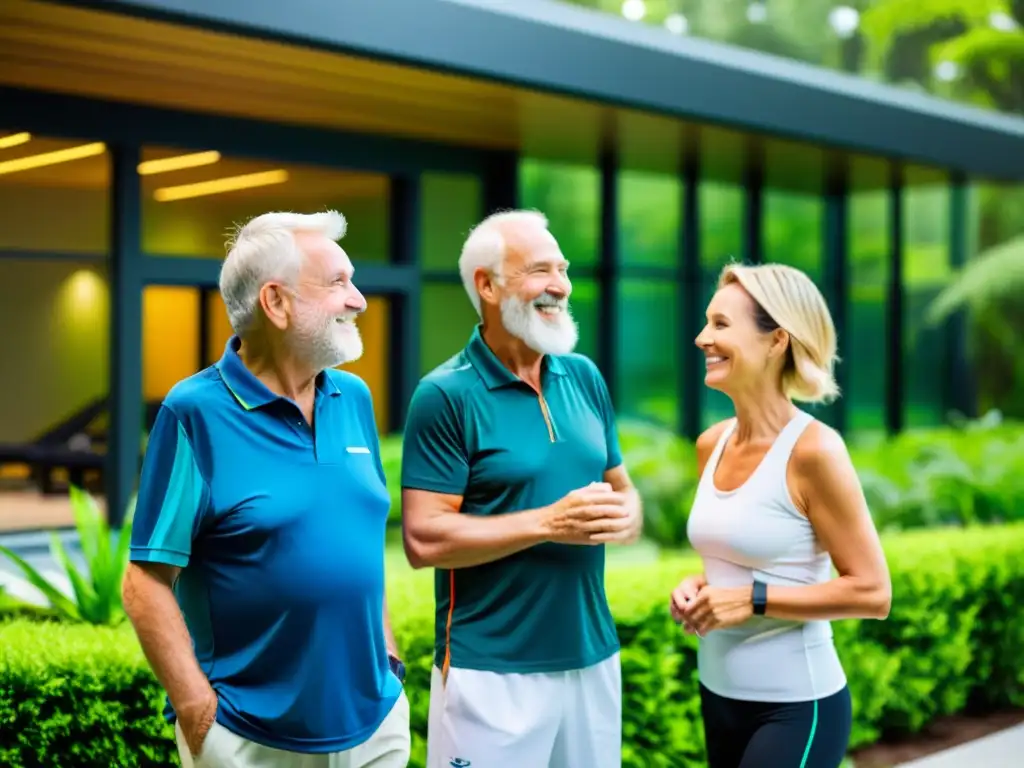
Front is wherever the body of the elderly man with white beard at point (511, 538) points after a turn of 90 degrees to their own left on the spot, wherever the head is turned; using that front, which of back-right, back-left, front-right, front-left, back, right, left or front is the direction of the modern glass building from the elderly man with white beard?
front-left

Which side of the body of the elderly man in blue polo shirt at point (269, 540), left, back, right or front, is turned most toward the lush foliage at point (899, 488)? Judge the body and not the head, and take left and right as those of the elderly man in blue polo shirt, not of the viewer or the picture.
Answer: left

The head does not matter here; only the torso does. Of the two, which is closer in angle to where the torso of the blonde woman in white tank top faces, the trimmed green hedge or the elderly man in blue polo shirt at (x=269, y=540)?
the elderly man in blue polo shirt

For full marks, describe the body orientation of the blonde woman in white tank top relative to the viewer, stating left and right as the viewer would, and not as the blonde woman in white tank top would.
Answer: facing the viewer and to the left of the viewer

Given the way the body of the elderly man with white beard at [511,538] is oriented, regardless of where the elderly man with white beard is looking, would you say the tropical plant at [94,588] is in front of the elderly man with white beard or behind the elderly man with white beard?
behind

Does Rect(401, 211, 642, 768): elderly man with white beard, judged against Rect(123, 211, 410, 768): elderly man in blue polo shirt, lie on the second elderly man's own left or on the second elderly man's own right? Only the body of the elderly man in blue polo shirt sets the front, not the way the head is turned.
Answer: on the second elderly man's own left

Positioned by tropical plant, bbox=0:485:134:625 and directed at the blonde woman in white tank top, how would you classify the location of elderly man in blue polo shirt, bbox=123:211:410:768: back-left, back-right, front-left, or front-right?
front-right

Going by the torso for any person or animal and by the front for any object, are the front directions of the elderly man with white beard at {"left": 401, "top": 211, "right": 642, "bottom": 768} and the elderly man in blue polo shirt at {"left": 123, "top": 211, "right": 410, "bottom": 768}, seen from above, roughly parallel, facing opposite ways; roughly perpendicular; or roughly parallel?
roughly parallel

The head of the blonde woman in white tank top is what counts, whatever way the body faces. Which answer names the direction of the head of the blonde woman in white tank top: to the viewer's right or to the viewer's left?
to the viewer's left

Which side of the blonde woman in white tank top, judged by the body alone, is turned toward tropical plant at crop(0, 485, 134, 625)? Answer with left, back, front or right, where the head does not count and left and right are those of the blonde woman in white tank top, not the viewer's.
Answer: right

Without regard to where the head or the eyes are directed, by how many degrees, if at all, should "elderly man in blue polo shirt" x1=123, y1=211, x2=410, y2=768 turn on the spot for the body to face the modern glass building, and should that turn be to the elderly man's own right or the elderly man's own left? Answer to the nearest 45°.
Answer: approximately 135° to the elderly man's own left

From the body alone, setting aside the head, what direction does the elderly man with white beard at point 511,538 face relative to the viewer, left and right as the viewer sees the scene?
facing the viewer and to the right of the viewer

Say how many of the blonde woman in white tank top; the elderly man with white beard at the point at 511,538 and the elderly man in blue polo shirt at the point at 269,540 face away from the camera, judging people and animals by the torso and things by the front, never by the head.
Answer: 0
